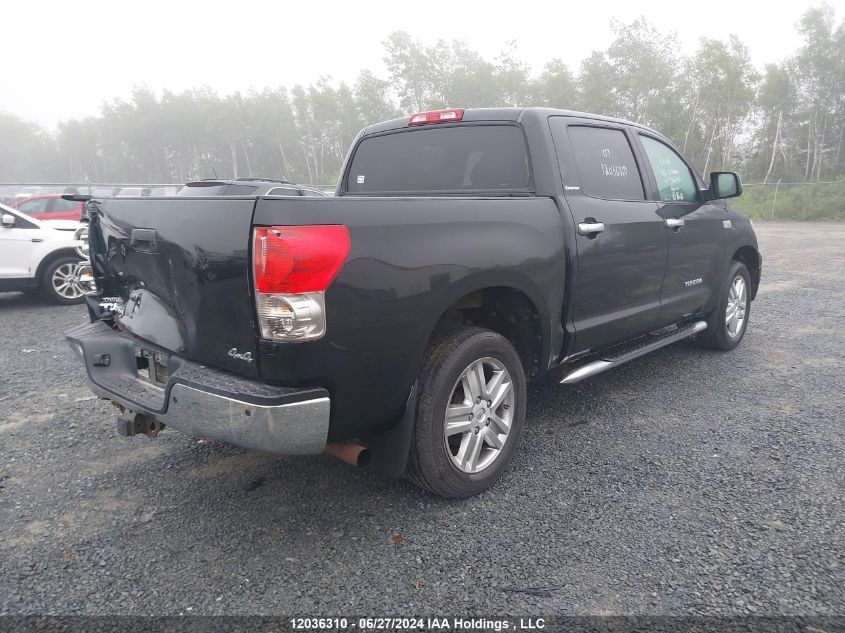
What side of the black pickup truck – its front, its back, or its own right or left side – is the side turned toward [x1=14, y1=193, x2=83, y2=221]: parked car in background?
left

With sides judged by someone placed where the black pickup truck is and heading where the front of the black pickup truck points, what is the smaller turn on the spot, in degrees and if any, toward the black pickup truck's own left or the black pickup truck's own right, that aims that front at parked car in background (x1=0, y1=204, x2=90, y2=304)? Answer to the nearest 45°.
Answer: approximately 90° to the black pickup truck's own left

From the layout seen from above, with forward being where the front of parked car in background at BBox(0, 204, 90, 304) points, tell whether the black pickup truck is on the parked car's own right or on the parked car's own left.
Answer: on the parked car's own right

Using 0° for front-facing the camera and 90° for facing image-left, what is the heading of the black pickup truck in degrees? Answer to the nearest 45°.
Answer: approximately 225°

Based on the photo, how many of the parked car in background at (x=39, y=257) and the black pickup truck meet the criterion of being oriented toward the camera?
0

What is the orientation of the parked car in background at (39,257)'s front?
to the viewer's right
